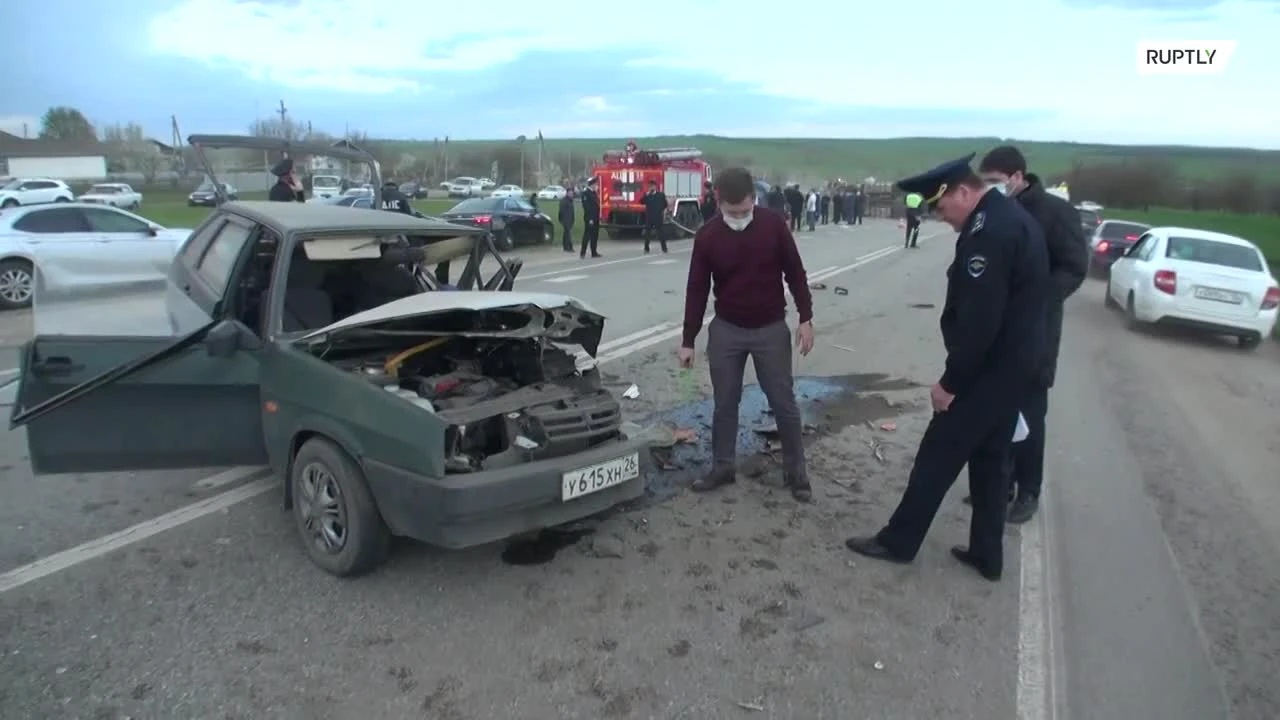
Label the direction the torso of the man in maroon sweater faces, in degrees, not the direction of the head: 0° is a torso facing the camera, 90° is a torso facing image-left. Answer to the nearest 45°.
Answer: approximately 0°

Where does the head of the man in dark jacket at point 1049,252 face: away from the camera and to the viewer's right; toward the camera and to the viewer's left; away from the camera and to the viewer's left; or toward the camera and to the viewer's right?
toward the camera and to the viewer's left

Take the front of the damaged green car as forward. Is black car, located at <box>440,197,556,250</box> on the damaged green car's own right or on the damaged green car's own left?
on the damaged green car's own left

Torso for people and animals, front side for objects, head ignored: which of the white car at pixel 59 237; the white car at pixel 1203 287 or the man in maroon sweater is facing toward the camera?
the man in maroon sweater

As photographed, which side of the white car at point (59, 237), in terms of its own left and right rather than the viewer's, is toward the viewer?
right

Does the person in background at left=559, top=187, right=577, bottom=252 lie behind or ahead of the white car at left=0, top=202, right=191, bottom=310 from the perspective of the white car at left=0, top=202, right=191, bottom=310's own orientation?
ahead

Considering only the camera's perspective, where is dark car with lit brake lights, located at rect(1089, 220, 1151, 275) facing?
facing away from the viewer and to the left of the viewer

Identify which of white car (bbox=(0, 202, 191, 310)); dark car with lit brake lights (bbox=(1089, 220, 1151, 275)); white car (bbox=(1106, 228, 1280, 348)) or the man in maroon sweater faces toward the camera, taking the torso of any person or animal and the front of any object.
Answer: the man in maroon sweater

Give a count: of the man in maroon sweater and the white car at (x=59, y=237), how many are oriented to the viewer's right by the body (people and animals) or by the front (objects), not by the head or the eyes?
1

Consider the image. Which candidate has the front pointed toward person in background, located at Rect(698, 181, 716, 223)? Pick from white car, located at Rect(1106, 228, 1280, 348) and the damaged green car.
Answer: the white car

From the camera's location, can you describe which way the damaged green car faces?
facing the viewer and to the right of the viewer

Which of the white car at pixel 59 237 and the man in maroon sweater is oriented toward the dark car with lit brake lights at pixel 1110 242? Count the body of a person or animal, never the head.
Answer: the white car
